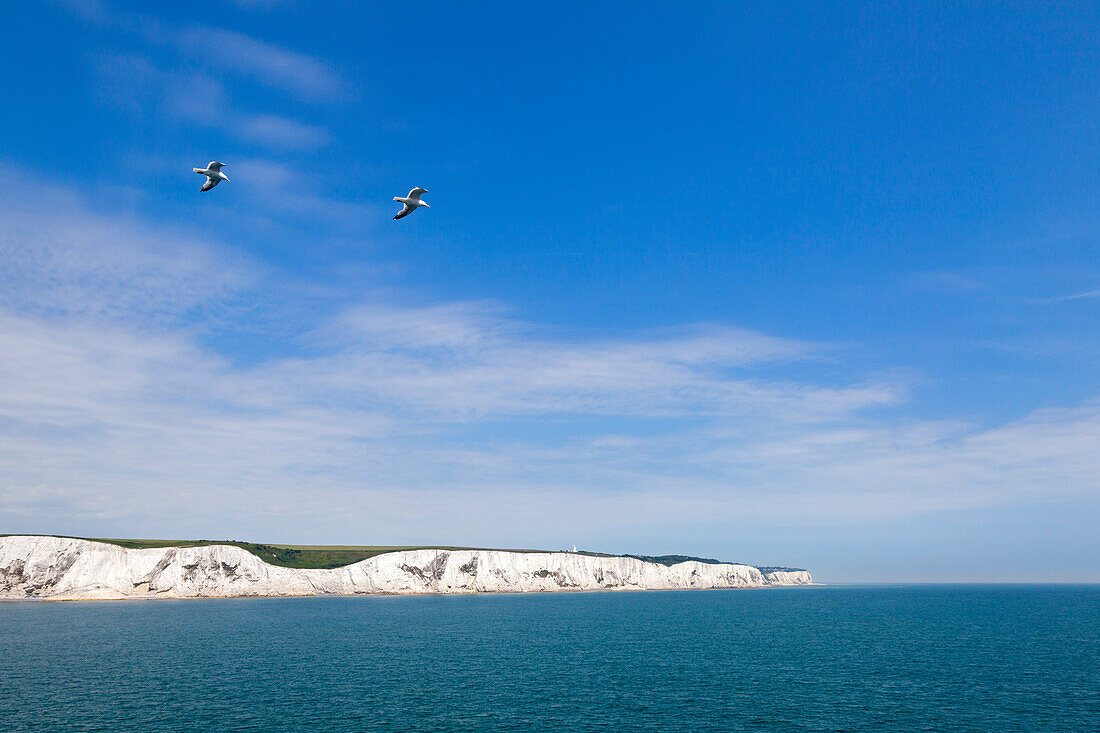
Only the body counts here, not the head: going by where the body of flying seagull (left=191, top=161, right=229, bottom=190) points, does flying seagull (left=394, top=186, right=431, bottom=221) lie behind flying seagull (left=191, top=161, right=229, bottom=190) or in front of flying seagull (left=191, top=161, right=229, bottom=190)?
in front

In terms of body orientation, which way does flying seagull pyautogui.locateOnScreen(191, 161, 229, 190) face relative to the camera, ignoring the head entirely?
to the viewer's right

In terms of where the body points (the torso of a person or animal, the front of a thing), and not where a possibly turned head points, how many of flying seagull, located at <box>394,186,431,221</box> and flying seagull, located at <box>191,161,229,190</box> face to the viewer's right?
2

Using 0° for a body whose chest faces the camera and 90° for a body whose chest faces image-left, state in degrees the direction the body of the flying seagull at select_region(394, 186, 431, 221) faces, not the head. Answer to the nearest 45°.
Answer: approximately 270°

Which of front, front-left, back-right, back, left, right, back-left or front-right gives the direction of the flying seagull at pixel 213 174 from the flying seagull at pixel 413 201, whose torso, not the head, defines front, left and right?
back
